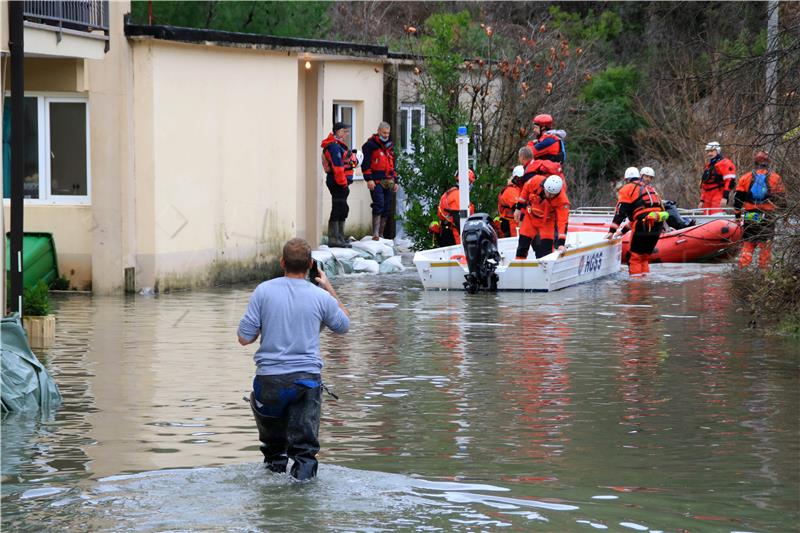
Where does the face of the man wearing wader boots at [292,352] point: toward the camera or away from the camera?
away from the camera

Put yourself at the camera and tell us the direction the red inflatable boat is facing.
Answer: facing to the right of the viewer

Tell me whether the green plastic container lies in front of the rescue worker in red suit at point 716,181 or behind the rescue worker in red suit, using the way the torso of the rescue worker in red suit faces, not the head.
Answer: in front

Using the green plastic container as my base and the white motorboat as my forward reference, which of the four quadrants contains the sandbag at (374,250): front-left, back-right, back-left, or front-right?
front-left

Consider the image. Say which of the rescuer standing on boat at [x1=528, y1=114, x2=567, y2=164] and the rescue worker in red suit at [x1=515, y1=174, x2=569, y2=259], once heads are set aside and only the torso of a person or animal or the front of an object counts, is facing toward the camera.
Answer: the rescue worker in red suit

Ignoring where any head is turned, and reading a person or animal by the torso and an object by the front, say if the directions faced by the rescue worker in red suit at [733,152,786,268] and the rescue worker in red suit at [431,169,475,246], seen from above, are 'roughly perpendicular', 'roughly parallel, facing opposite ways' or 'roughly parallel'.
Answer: roughly perpendicular

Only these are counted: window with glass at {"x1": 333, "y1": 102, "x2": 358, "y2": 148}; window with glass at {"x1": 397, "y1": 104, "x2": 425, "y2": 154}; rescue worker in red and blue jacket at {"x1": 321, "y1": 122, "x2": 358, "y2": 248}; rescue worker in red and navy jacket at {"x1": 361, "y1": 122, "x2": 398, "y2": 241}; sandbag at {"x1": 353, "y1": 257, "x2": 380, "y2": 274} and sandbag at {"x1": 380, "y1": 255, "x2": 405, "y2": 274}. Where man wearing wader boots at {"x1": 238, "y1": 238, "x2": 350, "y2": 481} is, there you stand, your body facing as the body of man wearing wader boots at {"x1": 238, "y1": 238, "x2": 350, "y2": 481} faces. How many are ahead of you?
6

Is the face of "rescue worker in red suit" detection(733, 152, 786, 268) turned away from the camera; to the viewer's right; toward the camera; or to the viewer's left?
away from the camera

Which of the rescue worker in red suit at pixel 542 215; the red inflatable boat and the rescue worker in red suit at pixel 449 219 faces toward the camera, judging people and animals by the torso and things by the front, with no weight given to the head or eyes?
the rescue worker in red suit at pixel 542 215

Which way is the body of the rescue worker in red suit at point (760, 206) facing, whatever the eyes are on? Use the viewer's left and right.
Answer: facing away from the viewer

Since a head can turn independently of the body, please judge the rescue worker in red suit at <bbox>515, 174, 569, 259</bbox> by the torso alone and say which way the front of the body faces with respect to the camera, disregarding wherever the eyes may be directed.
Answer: toward the camera

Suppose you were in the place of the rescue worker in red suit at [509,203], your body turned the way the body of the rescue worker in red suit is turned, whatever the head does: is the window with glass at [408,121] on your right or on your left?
on your left
